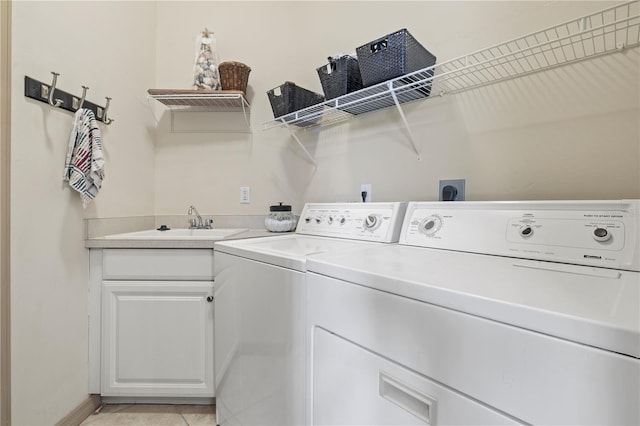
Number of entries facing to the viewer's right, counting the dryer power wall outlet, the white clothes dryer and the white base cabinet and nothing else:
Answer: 0

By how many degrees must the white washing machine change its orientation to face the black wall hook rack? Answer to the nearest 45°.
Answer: approximately 45° to its right

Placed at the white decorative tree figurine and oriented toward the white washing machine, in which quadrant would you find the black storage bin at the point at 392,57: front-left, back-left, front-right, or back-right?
front-left

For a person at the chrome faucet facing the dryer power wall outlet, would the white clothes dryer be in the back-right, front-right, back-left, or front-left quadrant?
front-right

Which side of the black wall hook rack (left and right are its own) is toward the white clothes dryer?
front

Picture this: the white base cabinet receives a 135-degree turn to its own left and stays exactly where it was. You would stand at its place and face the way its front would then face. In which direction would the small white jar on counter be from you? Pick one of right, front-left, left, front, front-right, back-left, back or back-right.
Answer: front-right

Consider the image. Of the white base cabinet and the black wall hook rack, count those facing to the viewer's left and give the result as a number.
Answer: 0

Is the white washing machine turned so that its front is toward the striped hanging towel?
no

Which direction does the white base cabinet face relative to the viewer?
toward the camera

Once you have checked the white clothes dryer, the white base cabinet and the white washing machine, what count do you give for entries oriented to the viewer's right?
0

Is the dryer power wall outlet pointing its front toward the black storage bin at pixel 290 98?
no

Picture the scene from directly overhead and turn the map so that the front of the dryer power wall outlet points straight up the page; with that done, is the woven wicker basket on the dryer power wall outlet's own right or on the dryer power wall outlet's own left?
on the dryer power wall outlet's own right

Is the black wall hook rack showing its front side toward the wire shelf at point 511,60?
yes

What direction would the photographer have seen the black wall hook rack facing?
facing the viewer and to the right of the viewer

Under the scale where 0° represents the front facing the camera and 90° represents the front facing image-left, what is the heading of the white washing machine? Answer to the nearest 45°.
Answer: approximately 45°

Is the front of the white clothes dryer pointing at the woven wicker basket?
no

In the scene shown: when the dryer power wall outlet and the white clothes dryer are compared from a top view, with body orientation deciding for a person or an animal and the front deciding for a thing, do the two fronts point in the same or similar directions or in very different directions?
same or similar directions
